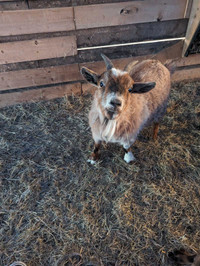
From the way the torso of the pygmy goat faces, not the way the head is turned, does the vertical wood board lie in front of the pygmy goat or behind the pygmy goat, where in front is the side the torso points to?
behind

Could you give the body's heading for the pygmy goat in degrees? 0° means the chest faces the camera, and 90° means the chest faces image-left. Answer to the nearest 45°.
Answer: approximately 45°
